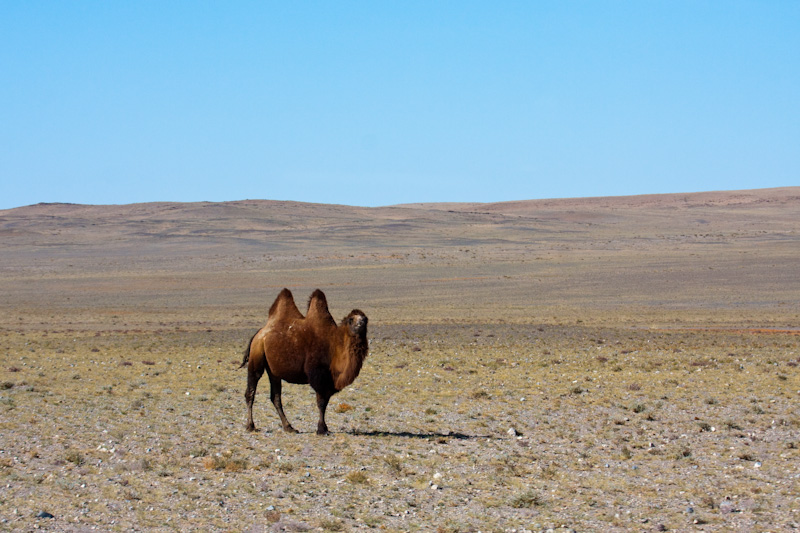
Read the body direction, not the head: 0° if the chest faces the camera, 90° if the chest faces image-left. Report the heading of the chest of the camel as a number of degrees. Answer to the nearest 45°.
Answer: approximately 270°
